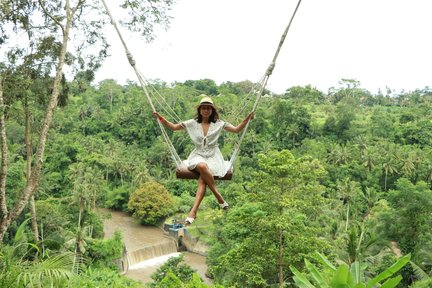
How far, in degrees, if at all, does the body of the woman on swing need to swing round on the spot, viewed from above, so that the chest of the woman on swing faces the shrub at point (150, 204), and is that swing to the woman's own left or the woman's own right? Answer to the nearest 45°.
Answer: approximately 180°

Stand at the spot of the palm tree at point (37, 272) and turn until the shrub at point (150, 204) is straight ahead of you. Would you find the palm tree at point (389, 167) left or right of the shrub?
right

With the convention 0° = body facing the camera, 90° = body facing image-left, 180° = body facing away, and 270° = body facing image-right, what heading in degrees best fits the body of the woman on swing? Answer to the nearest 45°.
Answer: approximately 0°

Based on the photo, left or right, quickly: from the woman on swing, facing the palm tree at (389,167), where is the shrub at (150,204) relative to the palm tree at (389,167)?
left

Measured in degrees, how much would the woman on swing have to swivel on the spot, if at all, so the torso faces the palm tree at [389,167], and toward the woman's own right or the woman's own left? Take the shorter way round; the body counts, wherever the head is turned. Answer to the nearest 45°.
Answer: approximately 135° to the woman's own left
